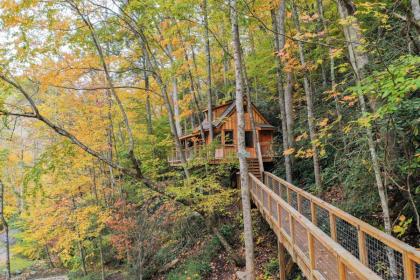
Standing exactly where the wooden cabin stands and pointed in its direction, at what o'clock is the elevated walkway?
The elevated walkway is roughly at 12 o'clock from the wooden cabin.

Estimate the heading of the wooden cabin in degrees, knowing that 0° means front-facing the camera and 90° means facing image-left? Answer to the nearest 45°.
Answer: approximately 0°

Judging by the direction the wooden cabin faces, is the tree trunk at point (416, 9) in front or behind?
in front

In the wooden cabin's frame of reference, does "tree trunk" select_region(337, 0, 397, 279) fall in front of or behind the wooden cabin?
in front
